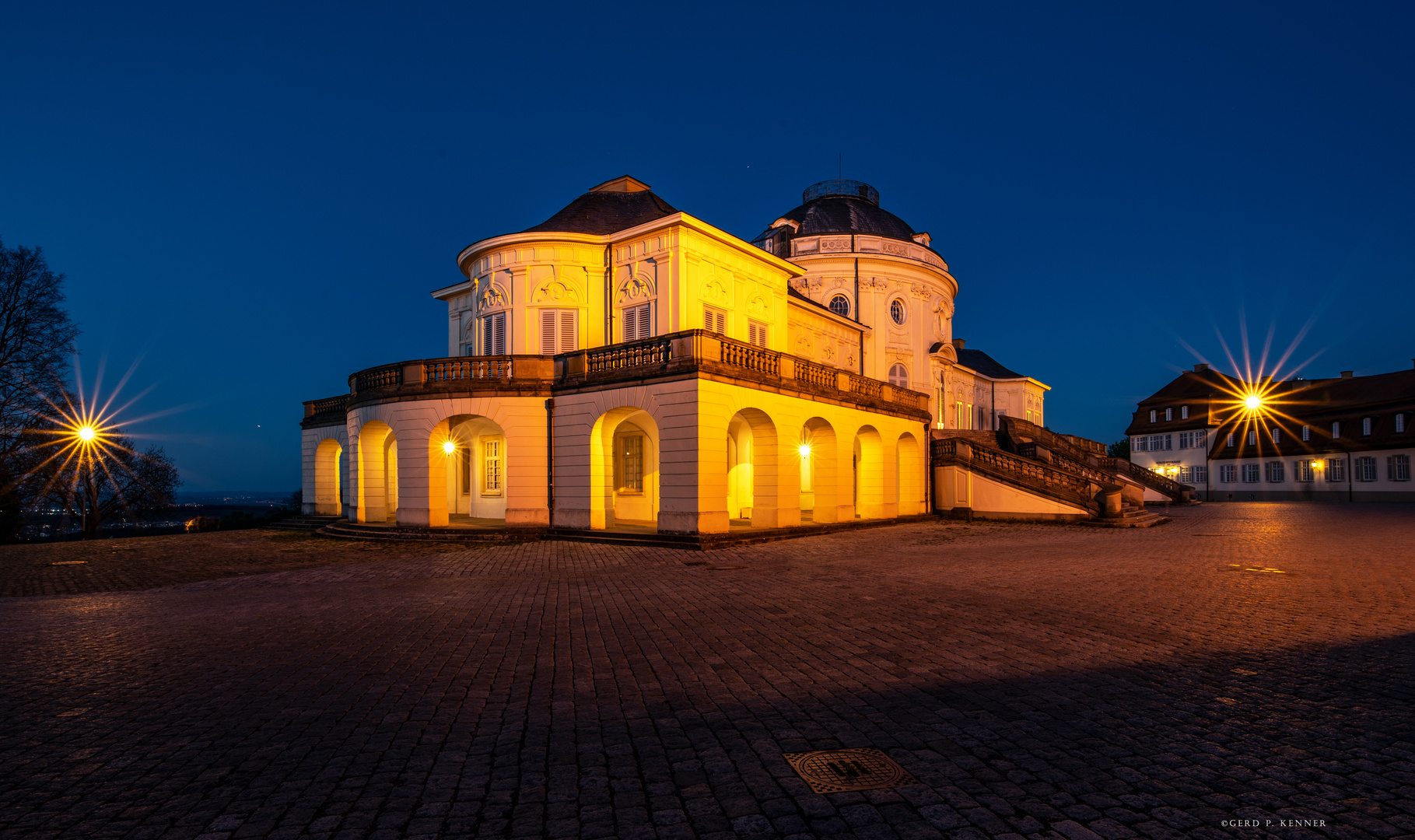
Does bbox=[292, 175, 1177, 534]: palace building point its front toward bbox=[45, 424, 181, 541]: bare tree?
no

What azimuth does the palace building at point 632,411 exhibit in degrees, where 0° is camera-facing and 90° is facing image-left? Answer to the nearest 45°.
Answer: approximately 315°
